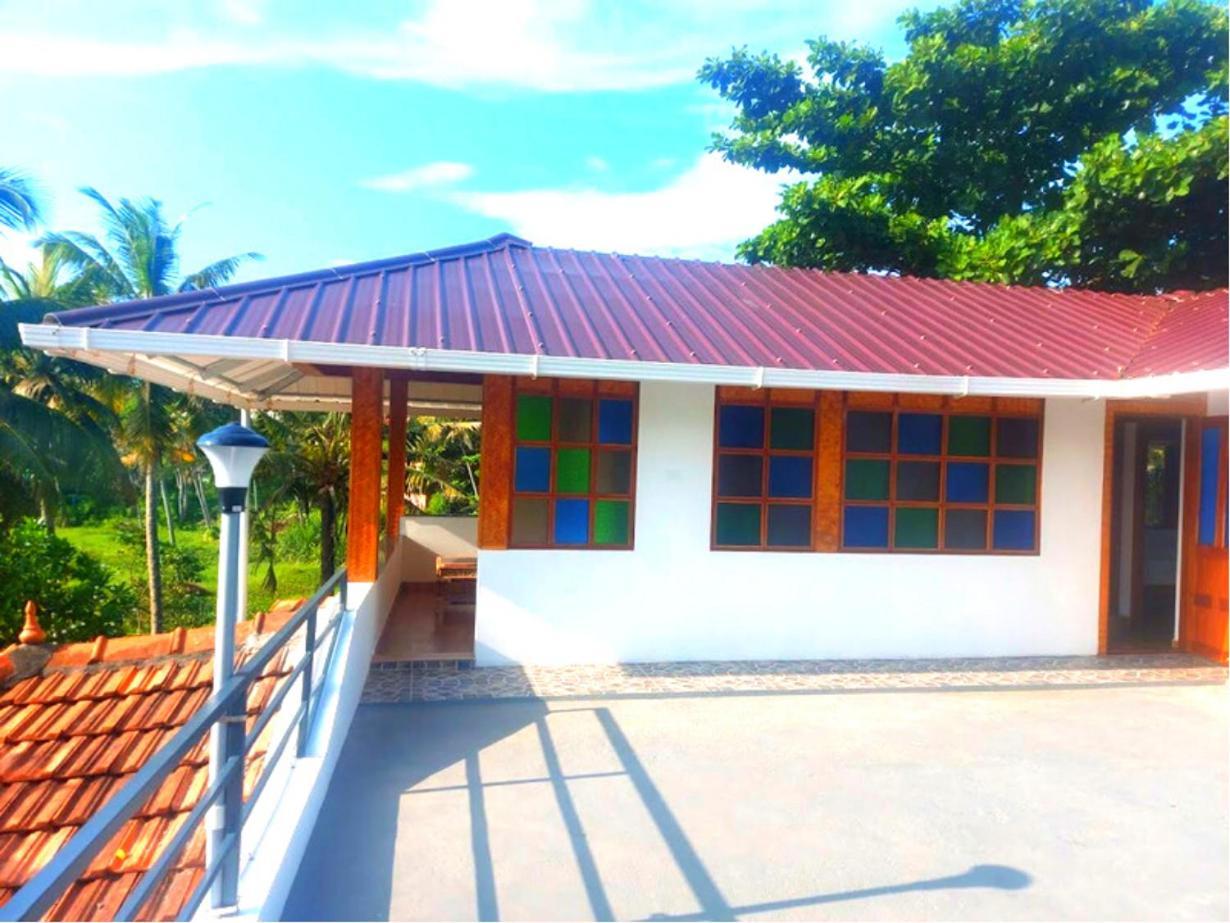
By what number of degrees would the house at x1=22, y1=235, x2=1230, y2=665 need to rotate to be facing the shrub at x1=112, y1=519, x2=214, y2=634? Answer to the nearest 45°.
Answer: approximately 135° to its right

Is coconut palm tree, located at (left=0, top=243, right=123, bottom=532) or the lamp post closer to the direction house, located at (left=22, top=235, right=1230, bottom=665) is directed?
the lamp post

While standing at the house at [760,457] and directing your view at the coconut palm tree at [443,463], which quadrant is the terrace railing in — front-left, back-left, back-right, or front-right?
back-left

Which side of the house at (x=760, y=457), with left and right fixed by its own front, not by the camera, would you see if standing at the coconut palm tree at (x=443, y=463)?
back

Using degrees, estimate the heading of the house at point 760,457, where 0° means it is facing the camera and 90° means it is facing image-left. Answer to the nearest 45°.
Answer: approximately 0°

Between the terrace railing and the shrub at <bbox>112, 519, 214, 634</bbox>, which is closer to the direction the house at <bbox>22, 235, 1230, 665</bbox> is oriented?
the terrace railing
